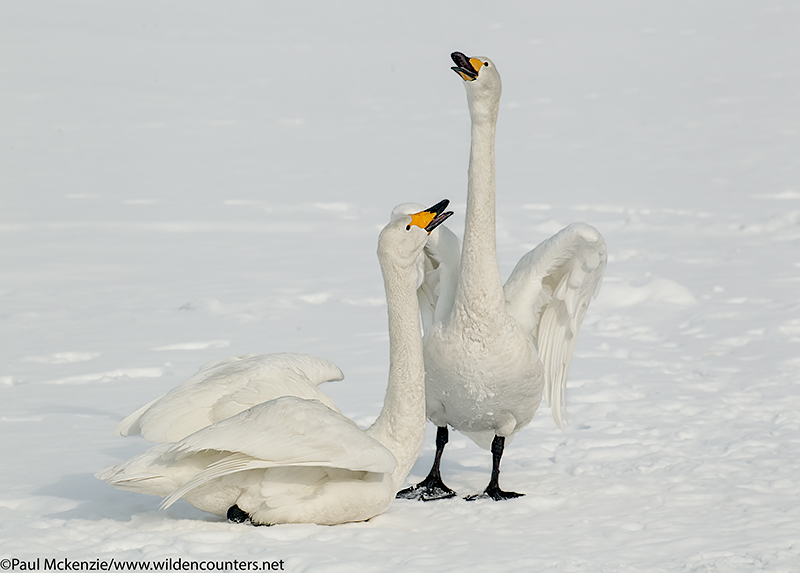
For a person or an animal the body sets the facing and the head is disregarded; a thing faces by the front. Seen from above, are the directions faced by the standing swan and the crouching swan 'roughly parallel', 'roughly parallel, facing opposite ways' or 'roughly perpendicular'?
roughly perpendicular

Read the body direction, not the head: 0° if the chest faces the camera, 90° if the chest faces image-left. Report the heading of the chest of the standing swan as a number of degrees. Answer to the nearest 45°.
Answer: approximately 0°

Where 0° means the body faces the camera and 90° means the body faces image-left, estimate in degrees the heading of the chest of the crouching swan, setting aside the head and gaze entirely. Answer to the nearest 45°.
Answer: approximately 270°

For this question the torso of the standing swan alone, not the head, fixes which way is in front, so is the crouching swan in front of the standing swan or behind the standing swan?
in front

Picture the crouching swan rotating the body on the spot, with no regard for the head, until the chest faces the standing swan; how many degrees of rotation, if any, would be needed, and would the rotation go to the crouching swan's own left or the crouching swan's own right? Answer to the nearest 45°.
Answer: approximately 45° to the crouching swan's own left

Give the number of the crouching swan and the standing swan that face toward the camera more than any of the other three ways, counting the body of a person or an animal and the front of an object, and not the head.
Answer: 1
